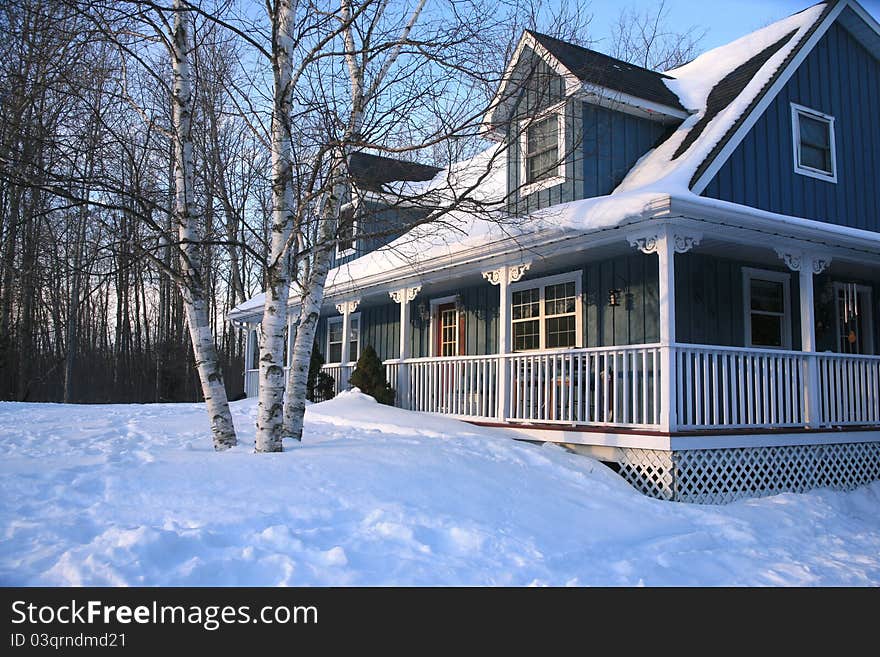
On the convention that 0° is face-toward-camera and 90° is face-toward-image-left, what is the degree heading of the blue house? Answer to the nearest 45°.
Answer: approximately 45°
